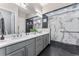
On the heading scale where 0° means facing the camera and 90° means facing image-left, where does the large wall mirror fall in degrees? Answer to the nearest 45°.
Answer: approximately 315°
